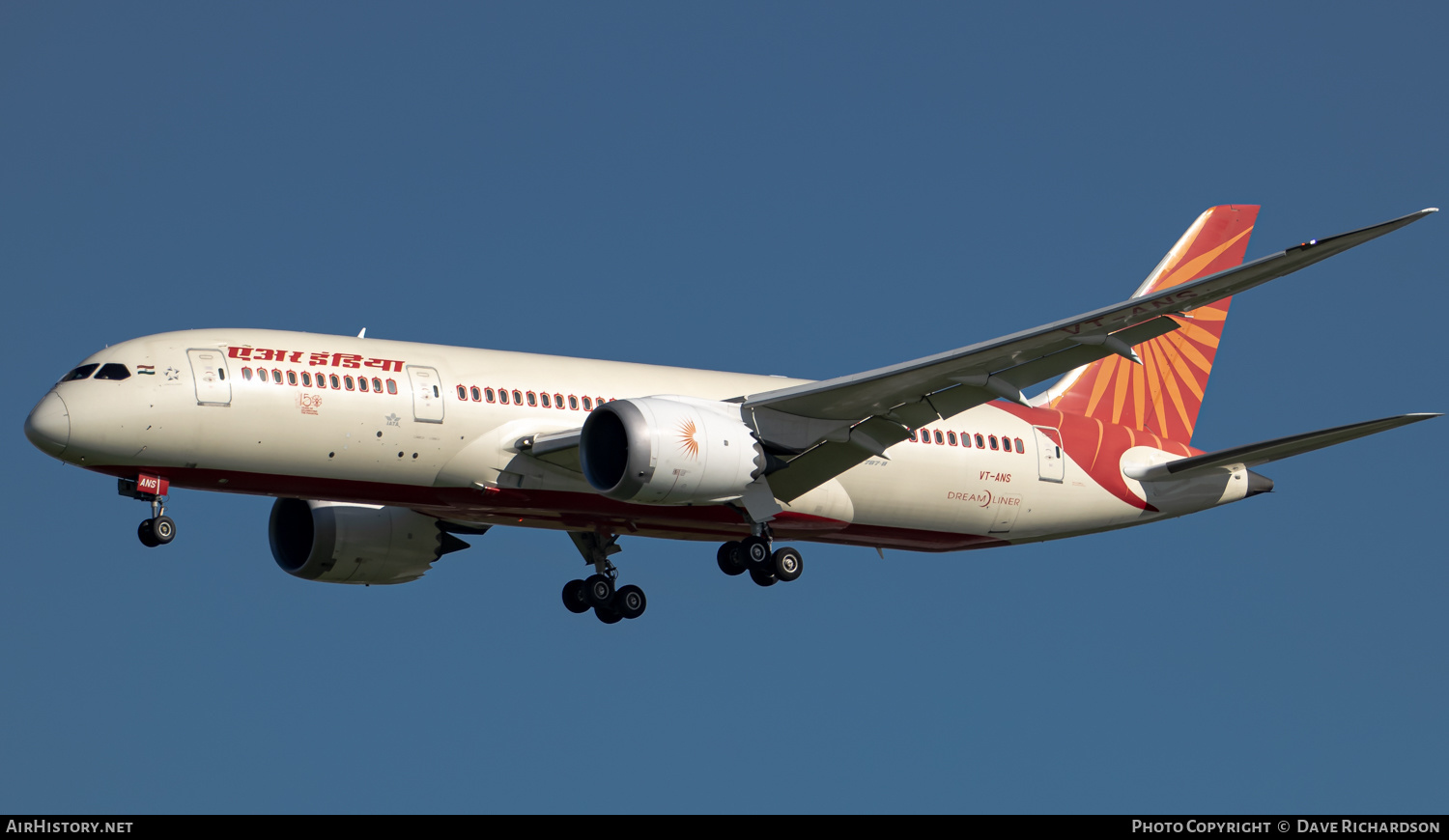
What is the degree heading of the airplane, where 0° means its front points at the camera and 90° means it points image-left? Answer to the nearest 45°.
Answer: approximately 45°
